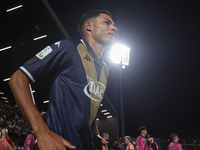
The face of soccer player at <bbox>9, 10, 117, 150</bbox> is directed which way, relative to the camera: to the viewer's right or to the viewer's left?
to the viewer's right

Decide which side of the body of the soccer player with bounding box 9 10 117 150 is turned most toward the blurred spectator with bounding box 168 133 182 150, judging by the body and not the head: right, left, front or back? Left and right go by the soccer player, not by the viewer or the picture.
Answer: left
